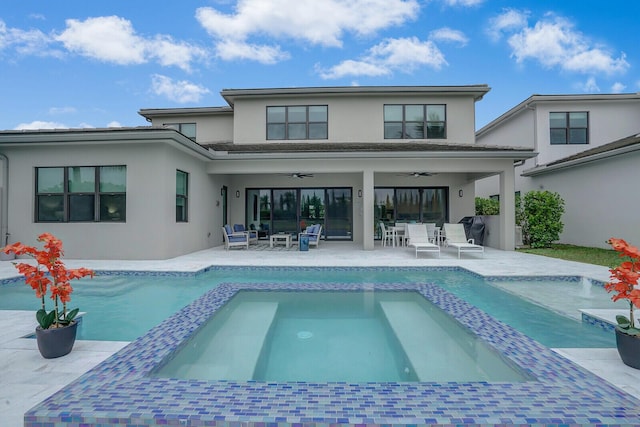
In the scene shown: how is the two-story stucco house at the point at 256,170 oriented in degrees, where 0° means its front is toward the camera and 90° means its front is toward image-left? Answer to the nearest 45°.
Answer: approximately 180°

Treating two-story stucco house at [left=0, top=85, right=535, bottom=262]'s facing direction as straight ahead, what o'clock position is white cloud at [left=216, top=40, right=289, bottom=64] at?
The white cloud is roughly at 12 o'clock from the two-story stucco house.
